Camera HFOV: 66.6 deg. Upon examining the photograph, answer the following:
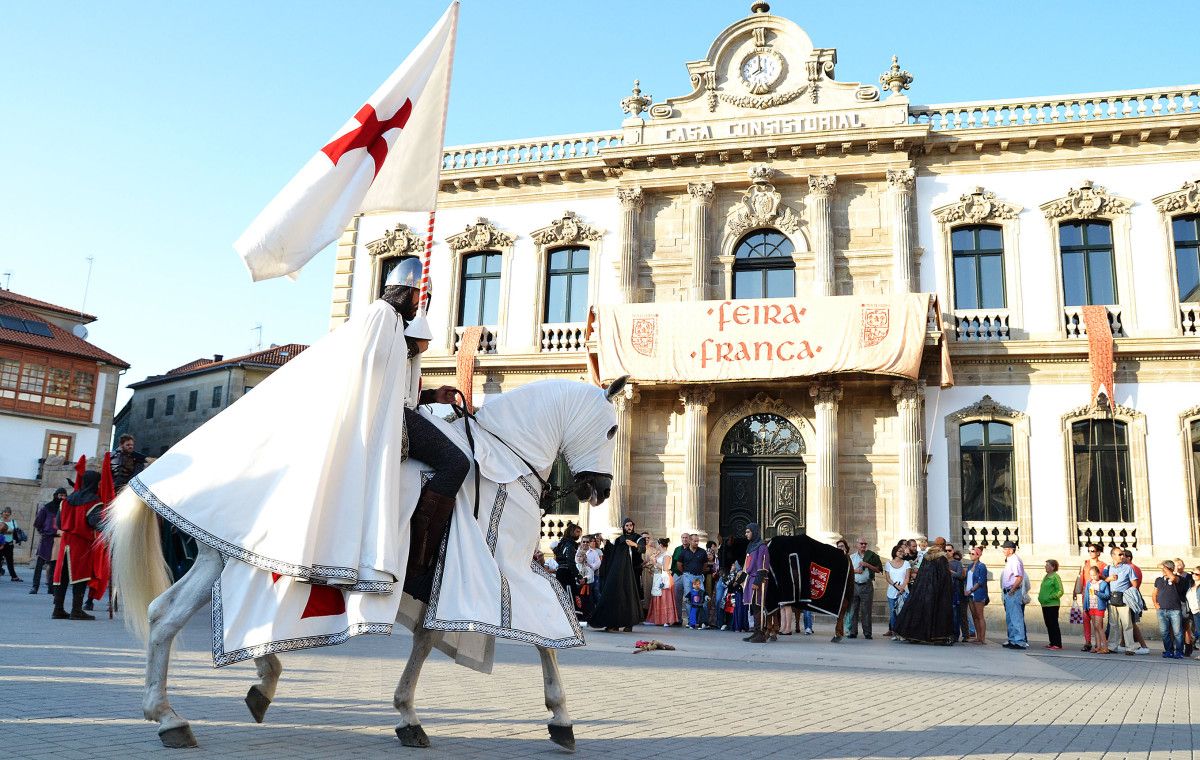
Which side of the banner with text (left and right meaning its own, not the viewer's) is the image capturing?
front

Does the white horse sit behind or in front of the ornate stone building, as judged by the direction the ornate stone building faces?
in front

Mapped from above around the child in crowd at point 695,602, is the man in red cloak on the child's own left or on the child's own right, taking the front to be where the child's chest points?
on the child's own right

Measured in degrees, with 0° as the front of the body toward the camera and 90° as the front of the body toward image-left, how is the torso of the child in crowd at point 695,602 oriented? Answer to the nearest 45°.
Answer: approximately 0°

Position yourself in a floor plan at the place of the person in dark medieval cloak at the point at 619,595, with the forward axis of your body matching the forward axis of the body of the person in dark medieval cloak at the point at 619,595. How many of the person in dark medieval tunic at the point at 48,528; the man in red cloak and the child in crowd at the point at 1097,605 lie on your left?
1

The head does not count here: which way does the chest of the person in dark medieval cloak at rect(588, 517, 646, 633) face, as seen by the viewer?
toward the camera

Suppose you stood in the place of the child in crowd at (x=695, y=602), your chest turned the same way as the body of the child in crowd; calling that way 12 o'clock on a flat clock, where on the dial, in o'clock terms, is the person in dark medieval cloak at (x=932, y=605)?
The person in dark medieval cloak is roughly at 10 o'clock from the child in crowd.

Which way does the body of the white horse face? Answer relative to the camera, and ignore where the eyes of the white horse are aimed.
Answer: to the viewer's right

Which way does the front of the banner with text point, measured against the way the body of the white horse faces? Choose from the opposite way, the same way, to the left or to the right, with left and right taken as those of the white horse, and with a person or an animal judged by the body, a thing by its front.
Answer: to the right

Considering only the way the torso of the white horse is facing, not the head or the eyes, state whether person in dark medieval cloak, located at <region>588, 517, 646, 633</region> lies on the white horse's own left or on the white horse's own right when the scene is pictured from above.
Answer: on the white horse's own left

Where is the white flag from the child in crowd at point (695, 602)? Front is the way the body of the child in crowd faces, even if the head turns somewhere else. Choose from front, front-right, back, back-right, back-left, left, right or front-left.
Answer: front

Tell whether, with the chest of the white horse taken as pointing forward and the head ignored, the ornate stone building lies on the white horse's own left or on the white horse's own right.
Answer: on the white horse's own left

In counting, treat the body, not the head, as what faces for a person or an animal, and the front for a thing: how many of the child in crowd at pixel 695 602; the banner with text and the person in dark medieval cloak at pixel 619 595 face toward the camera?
3

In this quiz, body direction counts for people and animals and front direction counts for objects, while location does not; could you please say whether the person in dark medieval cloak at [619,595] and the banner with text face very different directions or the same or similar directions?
same or similar directions

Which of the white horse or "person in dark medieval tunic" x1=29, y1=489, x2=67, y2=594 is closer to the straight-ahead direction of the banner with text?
the white horse

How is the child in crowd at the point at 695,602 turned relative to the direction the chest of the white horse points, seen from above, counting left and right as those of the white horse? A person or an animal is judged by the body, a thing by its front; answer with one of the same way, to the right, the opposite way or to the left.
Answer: to the right

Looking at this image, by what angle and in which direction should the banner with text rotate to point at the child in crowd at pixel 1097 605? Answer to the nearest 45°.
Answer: approximately 45° to its left
